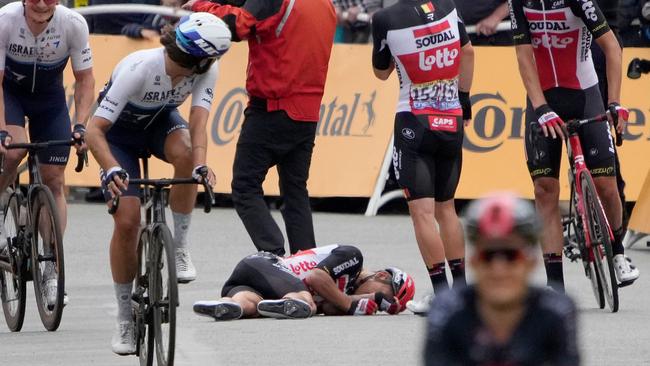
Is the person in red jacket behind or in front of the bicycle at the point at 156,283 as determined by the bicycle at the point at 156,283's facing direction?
behind

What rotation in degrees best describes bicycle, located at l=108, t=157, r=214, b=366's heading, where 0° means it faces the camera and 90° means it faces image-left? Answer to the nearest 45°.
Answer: approximately 0°

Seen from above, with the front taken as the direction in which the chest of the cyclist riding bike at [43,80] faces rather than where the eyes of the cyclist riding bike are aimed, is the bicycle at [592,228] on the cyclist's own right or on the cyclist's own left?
on the cyclist's own left

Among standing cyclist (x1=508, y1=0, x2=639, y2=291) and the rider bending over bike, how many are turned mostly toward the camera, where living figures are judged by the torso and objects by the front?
2

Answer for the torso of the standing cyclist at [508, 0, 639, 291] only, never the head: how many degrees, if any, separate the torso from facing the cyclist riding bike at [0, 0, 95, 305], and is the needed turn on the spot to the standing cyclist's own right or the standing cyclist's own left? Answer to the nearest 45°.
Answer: approximately 90° to the standing cyclist's own right
